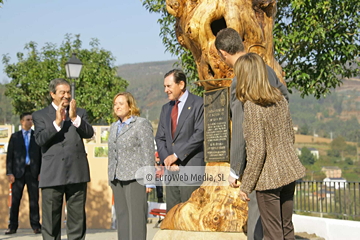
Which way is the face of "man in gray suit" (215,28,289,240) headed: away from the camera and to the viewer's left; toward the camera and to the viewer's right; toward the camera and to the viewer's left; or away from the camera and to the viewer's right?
away from the camera and to the viewer's left

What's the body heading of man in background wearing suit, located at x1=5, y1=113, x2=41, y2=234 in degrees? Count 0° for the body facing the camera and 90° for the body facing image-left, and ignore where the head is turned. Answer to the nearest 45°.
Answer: approximately 0°

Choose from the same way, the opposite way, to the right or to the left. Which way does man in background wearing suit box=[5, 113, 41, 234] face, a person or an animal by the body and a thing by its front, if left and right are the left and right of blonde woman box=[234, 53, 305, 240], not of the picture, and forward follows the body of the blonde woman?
the opposite way

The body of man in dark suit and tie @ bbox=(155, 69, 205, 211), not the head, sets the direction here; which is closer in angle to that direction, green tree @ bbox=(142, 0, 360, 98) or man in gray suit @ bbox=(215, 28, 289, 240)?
the man in gray suit

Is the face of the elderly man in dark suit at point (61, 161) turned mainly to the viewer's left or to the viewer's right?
to the viewer's right

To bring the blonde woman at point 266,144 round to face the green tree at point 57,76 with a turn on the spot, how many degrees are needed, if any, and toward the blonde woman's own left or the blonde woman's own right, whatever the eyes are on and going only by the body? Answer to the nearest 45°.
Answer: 0° — they already face it

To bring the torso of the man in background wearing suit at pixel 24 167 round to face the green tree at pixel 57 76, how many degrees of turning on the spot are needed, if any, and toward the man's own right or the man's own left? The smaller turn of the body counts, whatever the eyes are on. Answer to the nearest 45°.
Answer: approximately 180°

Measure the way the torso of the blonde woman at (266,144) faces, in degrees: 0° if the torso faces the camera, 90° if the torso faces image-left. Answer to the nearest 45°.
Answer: approximately 135°

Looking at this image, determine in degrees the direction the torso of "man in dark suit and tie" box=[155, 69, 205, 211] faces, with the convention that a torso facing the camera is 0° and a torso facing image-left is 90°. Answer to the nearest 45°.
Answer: approximately 45°

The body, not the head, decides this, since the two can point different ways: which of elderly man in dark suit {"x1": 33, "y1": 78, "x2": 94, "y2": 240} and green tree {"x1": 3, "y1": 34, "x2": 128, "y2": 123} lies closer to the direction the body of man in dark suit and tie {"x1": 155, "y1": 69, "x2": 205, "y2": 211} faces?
the elderly man in dark suit

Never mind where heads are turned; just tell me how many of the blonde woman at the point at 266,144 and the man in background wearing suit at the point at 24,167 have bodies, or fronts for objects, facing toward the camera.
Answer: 1
